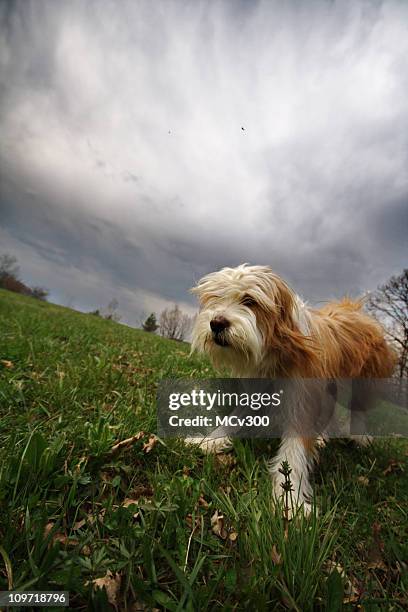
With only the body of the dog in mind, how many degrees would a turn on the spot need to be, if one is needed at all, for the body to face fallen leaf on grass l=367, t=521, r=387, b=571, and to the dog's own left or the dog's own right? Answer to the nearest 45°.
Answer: approximately 90° to the dog's own left

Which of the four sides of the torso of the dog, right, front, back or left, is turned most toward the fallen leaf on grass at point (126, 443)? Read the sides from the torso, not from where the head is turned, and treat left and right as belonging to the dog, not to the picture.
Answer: front

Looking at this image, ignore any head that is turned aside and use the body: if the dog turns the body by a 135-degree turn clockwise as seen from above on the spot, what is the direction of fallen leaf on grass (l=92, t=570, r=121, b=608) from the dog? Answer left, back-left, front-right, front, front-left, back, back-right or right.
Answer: back

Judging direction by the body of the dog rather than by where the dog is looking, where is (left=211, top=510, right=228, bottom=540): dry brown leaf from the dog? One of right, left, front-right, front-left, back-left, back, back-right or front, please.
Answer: front-left

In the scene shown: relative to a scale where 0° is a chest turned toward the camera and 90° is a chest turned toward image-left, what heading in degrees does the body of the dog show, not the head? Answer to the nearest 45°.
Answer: approximately 45°
